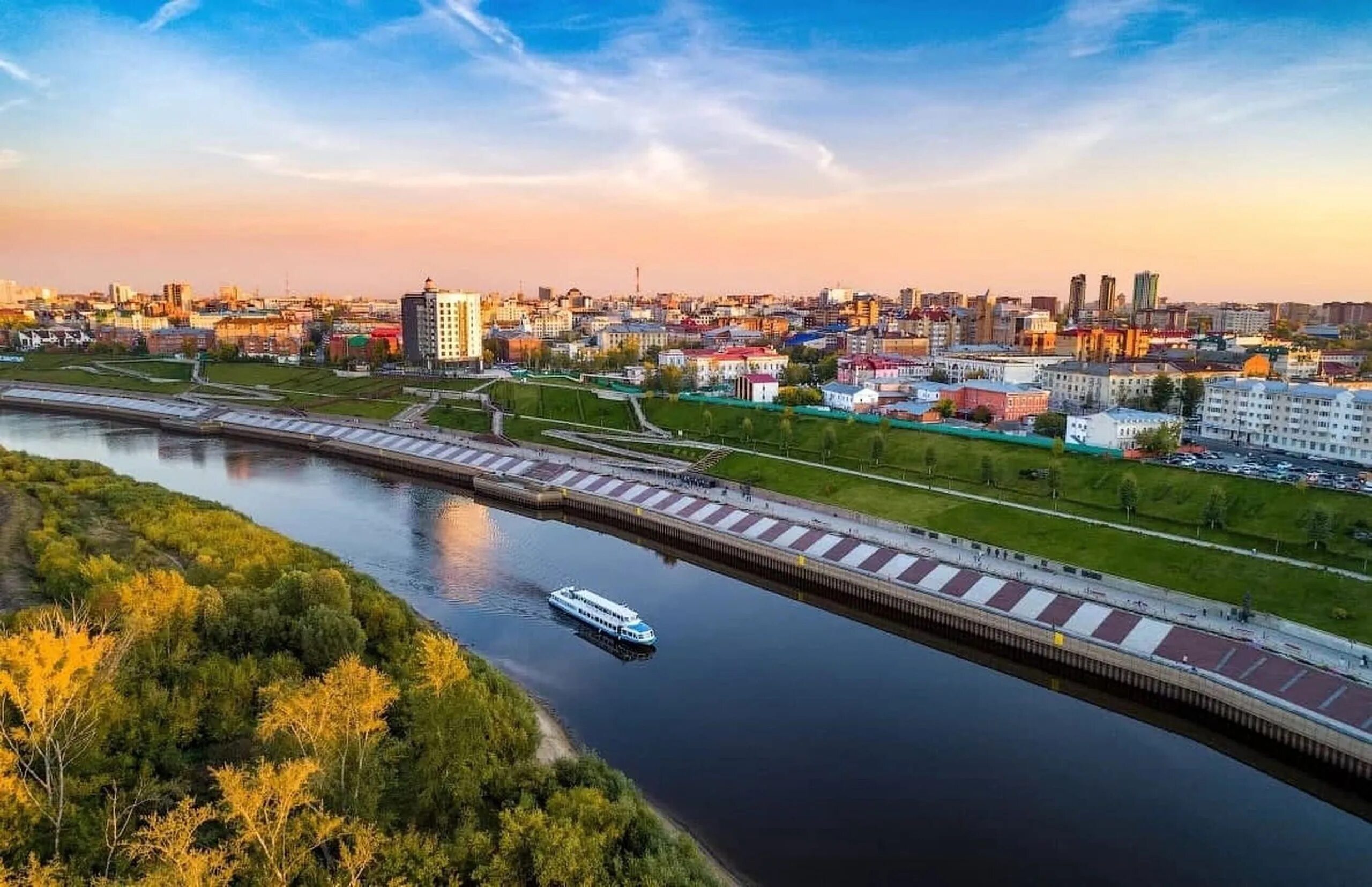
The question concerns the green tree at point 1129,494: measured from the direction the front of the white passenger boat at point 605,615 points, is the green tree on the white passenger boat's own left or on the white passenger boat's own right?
on the white passenger boat's own left

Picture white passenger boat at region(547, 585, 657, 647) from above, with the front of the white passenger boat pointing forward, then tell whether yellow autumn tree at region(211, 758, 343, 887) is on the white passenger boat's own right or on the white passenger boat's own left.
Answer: on the white passenger boat's own right

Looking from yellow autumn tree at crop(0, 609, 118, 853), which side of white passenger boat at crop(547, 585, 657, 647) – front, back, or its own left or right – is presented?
right

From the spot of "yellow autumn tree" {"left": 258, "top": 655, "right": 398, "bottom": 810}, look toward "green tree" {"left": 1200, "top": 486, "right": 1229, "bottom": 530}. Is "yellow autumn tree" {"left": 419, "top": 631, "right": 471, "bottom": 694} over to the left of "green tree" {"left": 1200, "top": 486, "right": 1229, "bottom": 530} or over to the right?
left

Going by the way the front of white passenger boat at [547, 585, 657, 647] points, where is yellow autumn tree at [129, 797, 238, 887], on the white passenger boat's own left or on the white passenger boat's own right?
on the white passenger boat's own right

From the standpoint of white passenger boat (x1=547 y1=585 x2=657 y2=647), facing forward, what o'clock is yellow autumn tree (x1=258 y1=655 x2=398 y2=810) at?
The yellow autumn tree is roughly at 2 o'clock from the white passenger boat.

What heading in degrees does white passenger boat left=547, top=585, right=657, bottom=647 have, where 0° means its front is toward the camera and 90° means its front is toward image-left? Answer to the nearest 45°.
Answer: approximately 315°

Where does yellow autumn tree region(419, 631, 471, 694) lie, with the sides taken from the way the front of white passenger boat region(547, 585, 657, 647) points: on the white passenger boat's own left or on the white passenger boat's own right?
on the white passenger boat's own right

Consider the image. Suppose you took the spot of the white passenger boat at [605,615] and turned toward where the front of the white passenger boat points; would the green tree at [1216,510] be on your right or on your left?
on your left
